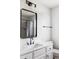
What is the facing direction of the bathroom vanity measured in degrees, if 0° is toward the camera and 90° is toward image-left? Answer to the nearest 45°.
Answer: approximately 315°
